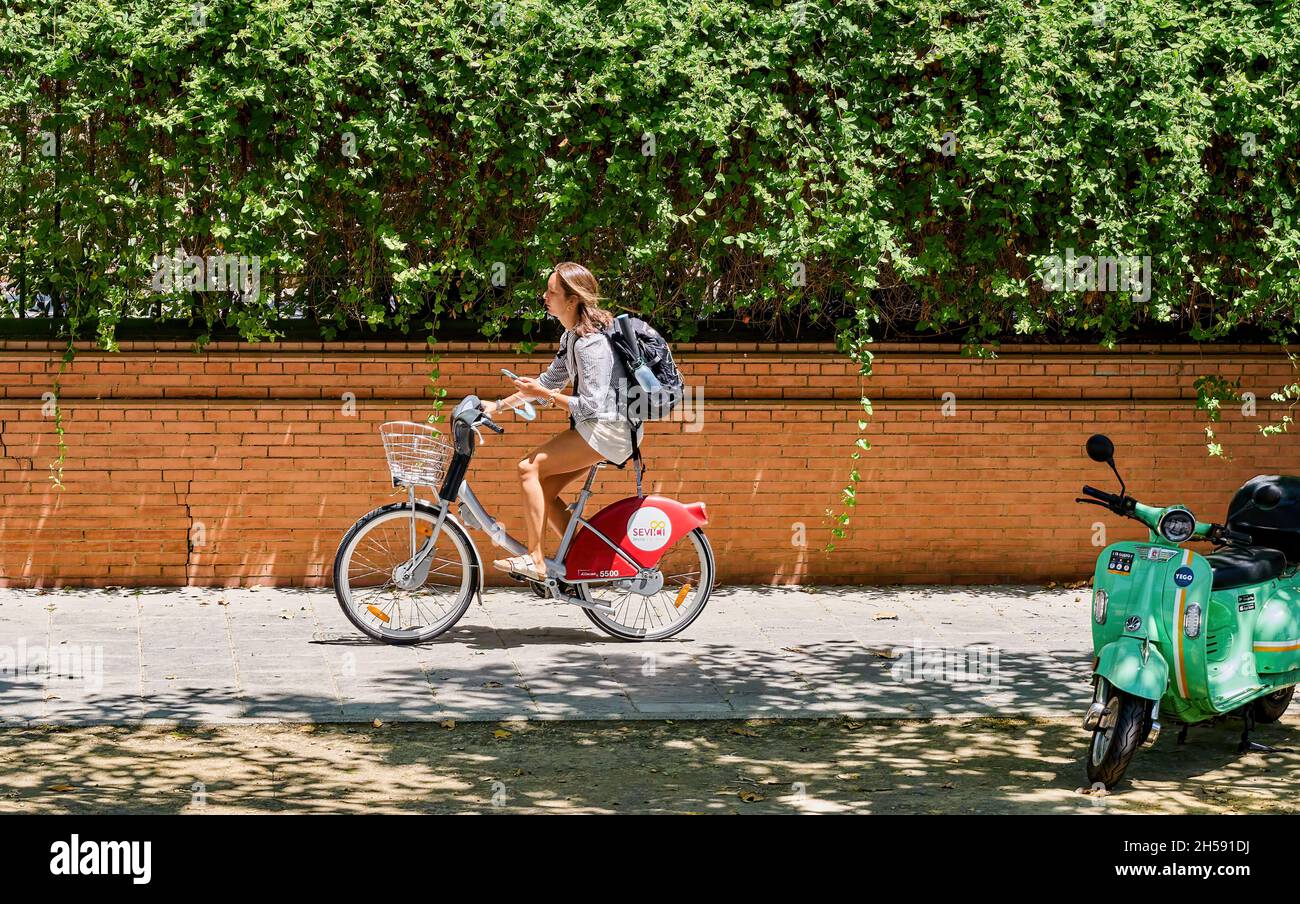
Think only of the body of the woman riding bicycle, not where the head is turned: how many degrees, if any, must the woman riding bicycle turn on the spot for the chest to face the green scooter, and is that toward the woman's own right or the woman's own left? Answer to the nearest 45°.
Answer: approximately 135° to the woman's own left

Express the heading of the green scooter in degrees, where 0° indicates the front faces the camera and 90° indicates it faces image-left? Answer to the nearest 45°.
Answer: approximately 45°

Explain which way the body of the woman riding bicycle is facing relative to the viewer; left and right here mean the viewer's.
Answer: facing to the left of the viewer

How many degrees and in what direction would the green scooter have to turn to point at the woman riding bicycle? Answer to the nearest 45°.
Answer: approximately 90° to its right

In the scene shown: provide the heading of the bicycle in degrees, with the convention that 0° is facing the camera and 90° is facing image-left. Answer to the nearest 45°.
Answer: approximately 90°

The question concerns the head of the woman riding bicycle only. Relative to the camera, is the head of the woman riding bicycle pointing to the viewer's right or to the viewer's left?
to the viewer's left

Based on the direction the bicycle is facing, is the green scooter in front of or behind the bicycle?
behind
